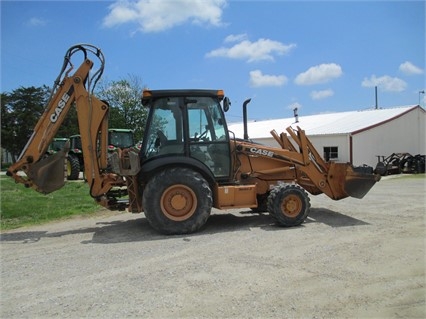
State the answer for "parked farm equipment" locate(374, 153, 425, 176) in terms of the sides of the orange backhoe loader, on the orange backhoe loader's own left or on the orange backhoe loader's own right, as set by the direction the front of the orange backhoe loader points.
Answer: on the orange backhoe loader's own left

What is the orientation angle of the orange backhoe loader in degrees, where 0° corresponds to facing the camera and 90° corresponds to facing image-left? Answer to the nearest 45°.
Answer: approximately 270°

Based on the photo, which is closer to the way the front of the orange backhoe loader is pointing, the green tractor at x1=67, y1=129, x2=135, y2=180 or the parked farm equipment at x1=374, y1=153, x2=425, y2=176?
the parked farm equipment

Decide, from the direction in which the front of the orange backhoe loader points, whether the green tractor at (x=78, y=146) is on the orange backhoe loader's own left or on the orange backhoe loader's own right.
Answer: on the orange backhoe loader's own left

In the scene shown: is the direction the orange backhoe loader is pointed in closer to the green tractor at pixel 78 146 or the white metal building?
the white metal building

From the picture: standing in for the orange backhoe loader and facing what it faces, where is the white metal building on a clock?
The white metal building is roughly at 10 o'clock from the orange backhoe loader.
